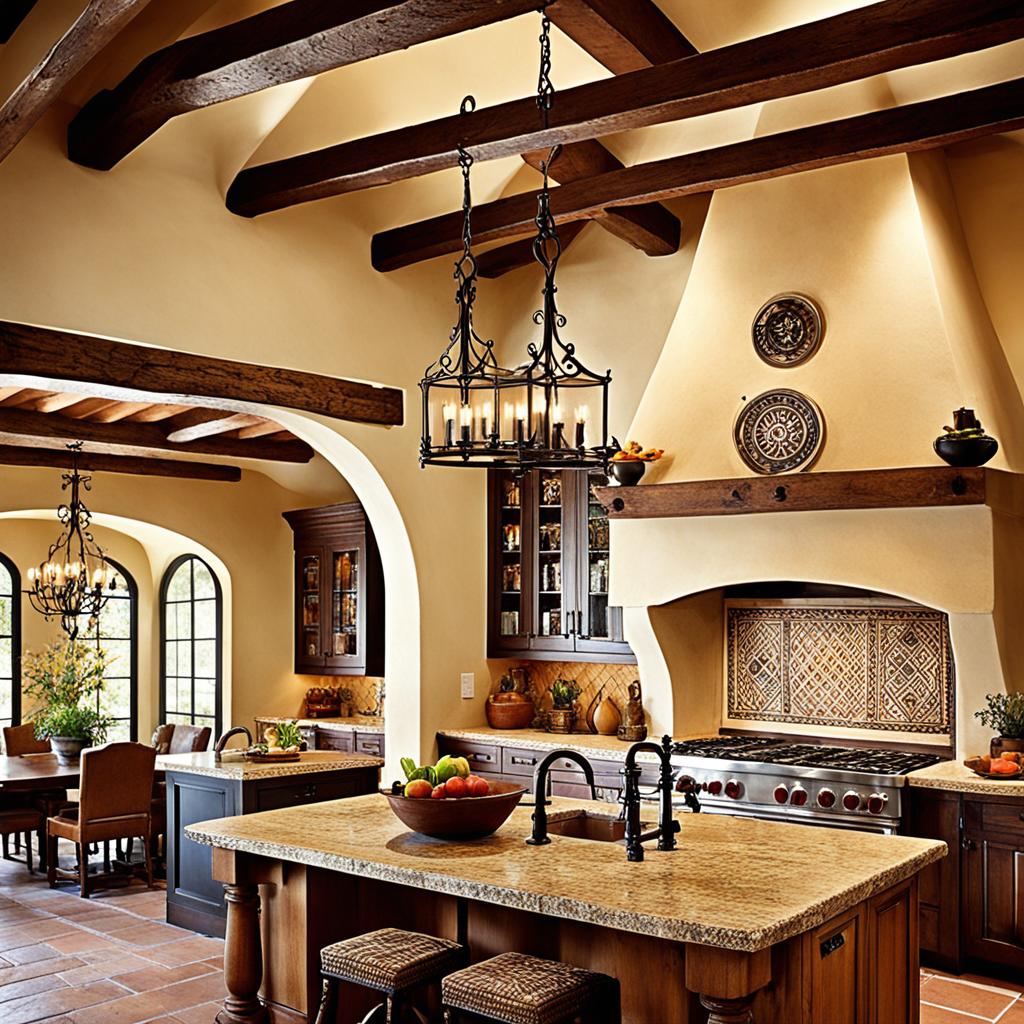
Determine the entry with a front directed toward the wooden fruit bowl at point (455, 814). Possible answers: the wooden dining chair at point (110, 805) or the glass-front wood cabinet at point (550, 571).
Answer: the glass-front wood cabinet

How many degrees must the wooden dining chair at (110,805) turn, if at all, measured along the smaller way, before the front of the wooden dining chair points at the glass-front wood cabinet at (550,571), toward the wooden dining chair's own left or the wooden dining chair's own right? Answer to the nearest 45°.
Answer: approximately 135° to the wooden dining chair's own right

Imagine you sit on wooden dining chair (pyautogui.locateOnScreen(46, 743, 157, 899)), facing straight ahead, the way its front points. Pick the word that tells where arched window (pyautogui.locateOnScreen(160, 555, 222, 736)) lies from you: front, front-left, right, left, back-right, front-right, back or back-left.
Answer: front-right

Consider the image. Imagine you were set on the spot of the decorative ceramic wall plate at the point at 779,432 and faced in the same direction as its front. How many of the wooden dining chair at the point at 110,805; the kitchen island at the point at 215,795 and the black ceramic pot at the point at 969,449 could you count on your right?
2

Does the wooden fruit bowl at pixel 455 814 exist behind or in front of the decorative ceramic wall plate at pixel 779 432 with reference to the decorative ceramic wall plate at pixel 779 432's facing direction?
in front

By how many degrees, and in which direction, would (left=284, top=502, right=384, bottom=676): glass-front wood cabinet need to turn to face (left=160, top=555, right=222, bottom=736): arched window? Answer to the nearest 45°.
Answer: approximately 90° to its right

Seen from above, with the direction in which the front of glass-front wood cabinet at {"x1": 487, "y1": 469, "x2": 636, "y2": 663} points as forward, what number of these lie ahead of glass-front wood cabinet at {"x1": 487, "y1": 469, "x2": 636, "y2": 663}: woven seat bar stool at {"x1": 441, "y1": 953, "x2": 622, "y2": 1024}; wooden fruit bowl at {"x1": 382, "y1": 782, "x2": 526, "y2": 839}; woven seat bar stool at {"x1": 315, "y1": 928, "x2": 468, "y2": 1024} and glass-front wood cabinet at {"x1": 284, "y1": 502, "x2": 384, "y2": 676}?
3

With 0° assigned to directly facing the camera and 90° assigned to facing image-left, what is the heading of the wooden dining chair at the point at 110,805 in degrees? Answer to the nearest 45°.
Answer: approximately 135°

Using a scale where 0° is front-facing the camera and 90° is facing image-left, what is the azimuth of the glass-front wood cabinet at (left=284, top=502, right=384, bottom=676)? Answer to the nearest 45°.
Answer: approximately 45°

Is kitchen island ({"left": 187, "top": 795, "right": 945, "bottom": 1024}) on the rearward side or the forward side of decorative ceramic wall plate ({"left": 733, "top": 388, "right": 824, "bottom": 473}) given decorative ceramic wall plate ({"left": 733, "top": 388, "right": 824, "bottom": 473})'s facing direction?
on the forward side

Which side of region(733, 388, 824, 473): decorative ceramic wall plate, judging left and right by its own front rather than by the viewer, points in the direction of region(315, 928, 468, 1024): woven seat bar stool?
front
